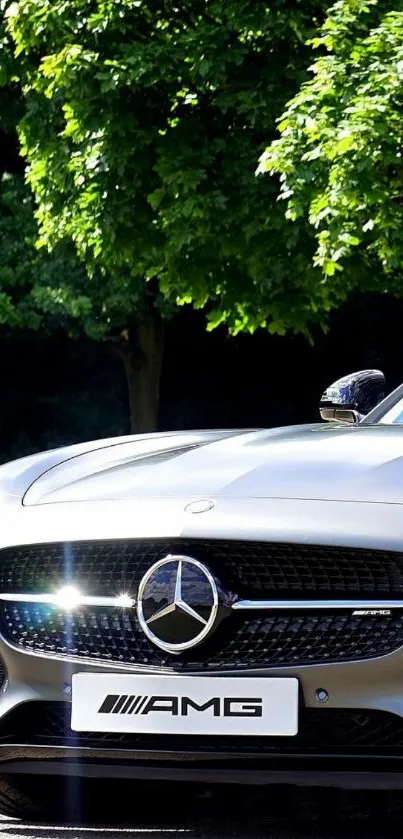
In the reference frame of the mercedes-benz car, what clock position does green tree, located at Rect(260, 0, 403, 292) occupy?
The green tree is roughly at 5 o'clock from the mercedes-benz car.

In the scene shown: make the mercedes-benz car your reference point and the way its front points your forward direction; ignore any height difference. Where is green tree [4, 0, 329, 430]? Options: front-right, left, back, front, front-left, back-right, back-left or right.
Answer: back-right

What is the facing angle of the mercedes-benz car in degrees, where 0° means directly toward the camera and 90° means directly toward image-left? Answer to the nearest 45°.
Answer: approximately 45°
